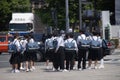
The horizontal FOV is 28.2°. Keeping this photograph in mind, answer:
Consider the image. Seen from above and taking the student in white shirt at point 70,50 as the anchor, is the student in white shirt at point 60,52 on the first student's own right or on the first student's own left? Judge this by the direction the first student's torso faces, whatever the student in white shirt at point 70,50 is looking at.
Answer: on the first student's own left

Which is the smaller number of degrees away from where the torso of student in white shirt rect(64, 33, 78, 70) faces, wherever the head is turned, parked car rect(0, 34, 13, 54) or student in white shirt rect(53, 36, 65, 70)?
the parked car

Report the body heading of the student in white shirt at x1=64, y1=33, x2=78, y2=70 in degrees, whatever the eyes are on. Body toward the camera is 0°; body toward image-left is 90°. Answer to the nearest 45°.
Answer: approximately 180°
